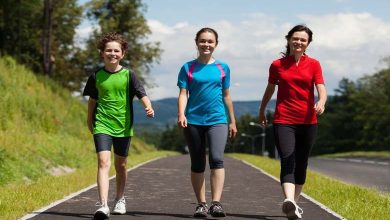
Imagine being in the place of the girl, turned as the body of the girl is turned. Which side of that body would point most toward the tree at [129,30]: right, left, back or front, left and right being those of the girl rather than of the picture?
back

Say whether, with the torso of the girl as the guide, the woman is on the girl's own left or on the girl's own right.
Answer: on the girl's own left

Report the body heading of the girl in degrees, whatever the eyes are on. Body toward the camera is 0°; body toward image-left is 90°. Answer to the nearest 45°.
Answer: approximately 0°

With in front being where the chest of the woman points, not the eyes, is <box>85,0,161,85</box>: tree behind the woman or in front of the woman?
behind

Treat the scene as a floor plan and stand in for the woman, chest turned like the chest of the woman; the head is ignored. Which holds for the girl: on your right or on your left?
on your right

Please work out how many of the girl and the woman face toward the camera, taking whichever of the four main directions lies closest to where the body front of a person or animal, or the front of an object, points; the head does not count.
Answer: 2

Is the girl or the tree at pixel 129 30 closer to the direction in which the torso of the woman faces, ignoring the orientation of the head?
the girl

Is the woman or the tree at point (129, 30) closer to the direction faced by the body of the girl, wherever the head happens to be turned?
the woman
